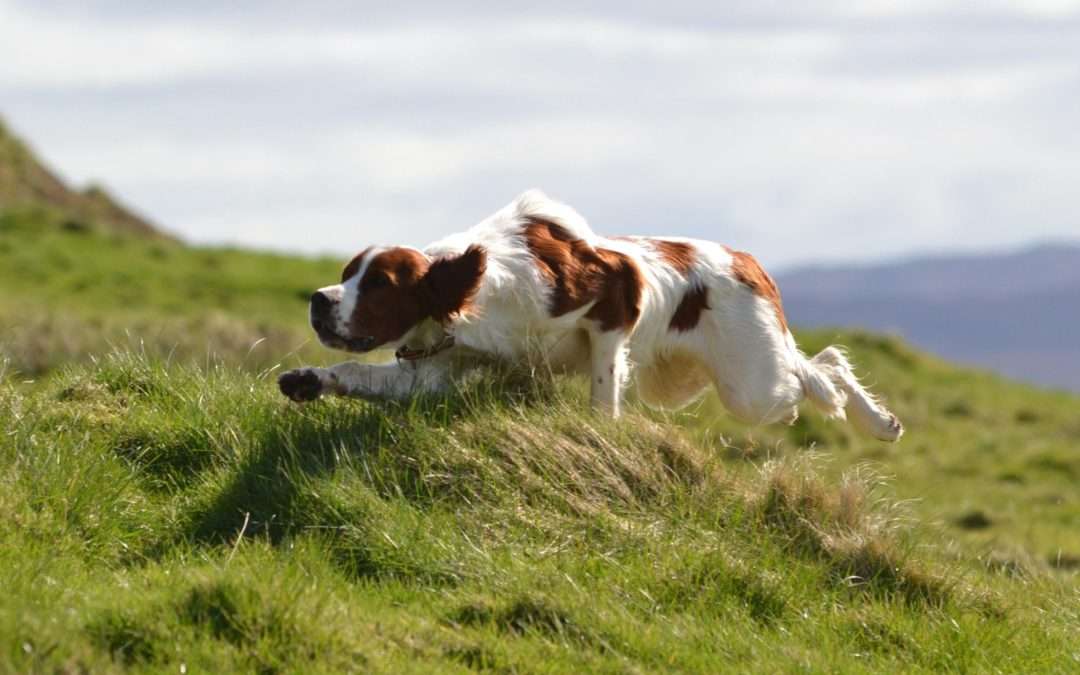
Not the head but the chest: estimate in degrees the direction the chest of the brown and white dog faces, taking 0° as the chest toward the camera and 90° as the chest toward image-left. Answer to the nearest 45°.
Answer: approximately 90°
